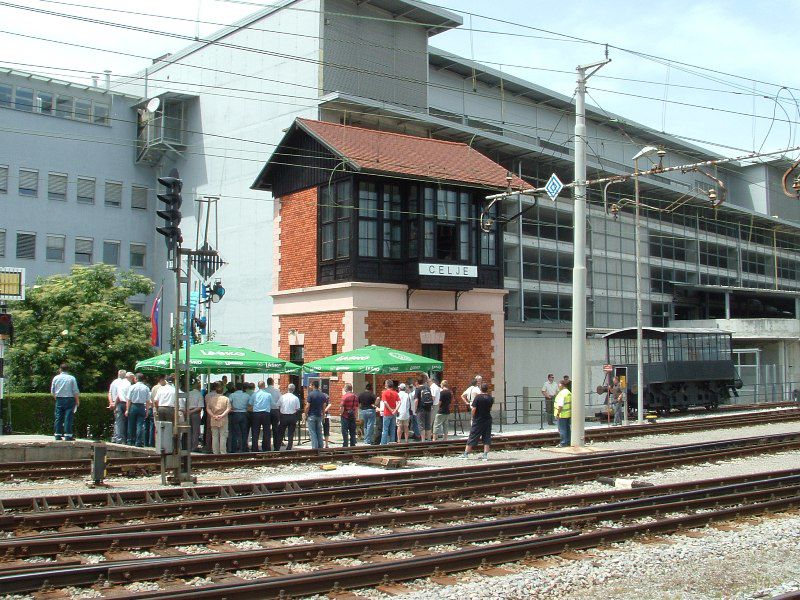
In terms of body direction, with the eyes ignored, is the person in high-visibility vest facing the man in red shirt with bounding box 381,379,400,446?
yes

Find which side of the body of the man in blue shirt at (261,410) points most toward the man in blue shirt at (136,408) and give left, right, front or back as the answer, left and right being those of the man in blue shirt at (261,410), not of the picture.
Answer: left

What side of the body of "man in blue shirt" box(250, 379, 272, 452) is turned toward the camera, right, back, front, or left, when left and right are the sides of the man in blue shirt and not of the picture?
back

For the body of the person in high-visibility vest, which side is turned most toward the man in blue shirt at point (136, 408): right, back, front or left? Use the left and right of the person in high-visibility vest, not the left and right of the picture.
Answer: front

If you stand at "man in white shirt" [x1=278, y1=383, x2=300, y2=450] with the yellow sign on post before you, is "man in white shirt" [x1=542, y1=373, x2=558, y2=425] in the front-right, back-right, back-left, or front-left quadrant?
back-right

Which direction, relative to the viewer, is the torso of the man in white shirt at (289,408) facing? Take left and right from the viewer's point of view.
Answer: facing away from the viewer

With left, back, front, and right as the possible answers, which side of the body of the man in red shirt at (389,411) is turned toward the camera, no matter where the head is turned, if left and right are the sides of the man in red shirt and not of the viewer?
back

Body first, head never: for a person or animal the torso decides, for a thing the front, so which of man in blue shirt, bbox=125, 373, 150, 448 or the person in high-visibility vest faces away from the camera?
the man in blue shirt

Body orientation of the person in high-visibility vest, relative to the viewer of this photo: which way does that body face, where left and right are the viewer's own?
facing to the left of the viewer

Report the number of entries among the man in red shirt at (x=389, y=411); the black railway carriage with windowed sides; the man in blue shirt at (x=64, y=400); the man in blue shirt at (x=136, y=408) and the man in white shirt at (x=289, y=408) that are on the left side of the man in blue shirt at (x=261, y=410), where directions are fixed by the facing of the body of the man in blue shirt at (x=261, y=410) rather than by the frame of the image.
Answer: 2

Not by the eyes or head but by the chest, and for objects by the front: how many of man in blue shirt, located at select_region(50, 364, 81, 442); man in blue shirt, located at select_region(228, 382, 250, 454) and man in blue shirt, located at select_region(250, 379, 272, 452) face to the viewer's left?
0
